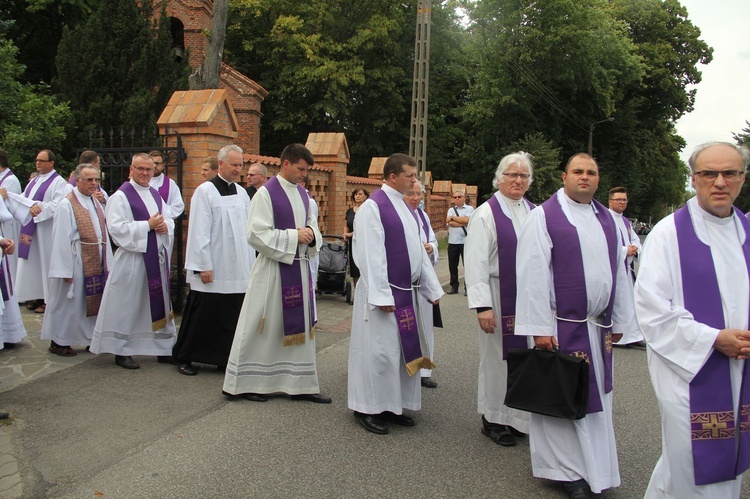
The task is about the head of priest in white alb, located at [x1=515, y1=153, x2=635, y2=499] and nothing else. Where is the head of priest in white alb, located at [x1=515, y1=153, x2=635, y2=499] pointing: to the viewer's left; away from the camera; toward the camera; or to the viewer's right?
toward the camera

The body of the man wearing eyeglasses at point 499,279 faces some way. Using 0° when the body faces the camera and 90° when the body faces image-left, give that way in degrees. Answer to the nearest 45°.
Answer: approximately 315°

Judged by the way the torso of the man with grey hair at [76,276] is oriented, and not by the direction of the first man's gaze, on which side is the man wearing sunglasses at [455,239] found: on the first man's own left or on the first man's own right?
on the first man's own left

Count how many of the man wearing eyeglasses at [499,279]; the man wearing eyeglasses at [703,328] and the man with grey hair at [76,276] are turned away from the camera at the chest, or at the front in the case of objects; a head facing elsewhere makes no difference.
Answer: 0

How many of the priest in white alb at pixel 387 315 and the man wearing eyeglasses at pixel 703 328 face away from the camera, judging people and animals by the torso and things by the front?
0

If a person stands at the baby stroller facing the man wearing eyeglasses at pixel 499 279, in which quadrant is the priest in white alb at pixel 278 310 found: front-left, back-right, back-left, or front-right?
front-right

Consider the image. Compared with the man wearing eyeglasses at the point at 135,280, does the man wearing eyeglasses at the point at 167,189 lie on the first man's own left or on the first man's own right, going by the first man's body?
on the first man's own left

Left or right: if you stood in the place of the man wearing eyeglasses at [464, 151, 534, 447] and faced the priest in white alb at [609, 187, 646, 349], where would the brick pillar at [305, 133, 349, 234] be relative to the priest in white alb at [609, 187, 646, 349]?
left

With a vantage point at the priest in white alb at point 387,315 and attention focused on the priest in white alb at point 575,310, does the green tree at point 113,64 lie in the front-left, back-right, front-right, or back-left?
back-left

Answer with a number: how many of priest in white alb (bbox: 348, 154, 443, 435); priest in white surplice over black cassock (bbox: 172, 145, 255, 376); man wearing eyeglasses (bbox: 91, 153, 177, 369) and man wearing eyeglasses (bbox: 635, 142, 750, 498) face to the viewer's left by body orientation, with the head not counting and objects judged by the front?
0

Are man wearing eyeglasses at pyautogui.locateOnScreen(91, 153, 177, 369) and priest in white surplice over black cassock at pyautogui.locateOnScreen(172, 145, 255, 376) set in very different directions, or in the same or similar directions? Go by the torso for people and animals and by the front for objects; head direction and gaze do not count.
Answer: same or similar directions
